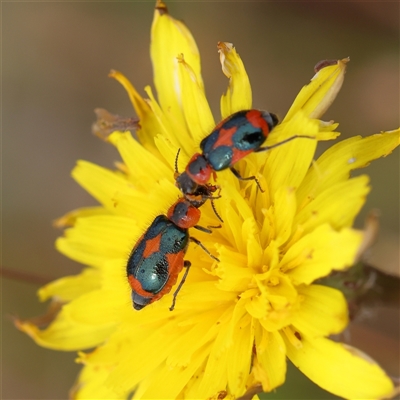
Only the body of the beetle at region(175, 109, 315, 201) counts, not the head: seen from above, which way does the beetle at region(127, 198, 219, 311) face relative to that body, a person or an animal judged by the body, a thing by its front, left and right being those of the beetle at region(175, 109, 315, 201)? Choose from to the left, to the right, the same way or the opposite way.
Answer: the opposite way

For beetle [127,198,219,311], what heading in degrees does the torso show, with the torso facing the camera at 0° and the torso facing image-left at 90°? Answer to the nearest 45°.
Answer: approximately 225°

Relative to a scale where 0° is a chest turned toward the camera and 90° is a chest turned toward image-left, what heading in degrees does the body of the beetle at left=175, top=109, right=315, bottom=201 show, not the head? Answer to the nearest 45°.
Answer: approximately 45°
